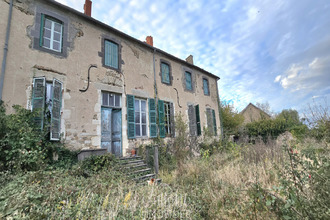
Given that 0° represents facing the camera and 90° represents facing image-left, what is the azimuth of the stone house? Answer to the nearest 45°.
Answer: approximately 315°

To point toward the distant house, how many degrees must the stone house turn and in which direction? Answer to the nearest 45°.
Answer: approximately 90° to its left
